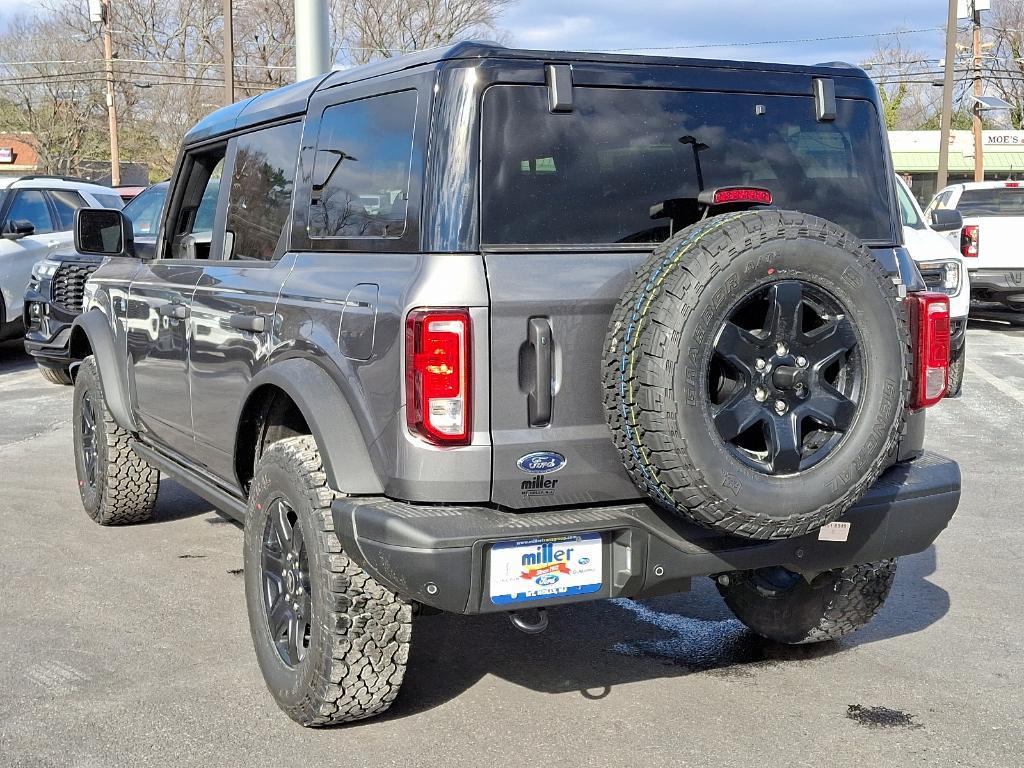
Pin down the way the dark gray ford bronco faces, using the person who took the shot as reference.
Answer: facing away from the viewer and to the left of the viewer

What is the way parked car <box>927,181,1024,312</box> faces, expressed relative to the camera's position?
facing away from the viewer and to the left of the viewer

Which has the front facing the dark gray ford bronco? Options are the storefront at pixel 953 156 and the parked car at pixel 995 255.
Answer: the storefront

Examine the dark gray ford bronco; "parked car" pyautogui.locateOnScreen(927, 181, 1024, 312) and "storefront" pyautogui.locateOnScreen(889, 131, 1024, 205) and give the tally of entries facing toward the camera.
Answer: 1

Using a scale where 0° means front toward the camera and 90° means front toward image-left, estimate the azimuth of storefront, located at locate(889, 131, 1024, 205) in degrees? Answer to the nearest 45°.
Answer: approximately 0°

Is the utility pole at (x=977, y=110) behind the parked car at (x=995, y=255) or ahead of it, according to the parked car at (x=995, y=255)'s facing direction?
ahead

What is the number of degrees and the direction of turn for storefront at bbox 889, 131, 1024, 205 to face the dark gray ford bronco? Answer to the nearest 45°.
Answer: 0° — it already faces it

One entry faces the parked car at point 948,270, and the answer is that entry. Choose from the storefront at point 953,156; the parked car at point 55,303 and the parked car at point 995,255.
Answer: the storefront

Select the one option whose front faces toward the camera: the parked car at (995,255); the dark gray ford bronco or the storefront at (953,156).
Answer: the storefront

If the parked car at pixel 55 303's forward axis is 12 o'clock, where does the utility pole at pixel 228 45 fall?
The utility pole is roughly at 5 o'clock from the parked car.

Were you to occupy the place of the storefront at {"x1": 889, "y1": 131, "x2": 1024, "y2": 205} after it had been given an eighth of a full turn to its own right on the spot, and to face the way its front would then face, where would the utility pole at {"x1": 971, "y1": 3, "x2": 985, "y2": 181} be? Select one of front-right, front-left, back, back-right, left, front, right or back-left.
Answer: front-left

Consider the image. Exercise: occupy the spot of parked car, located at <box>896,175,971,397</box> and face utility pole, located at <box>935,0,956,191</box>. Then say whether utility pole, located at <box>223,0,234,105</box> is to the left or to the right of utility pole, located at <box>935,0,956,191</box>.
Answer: left

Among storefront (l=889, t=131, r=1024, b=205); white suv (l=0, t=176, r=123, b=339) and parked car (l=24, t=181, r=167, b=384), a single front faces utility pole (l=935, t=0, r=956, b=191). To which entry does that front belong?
the storefront

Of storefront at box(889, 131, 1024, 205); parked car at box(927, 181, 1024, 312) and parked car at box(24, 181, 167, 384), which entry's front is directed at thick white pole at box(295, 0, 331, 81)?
the storefront
